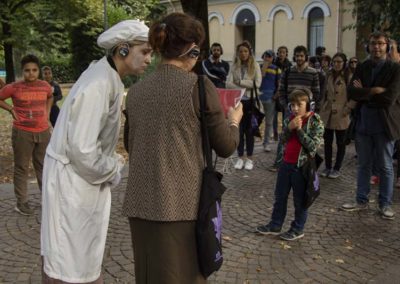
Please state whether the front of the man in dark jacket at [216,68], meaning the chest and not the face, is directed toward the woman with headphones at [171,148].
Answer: yes

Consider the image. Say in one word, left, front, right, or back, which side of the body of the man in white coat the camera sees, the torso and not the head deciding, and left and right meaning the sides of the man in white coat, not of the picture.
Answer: right

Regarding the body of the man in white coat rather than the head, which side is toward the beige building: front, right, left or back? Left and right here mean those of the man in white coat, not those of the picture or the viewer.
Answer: left

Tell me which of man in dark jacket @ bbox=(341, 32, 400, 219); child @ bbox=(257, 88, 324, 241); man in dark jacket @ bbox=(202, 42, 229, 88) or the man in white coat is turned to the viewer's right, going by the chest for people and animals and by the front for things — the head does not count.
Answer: the man in white coat

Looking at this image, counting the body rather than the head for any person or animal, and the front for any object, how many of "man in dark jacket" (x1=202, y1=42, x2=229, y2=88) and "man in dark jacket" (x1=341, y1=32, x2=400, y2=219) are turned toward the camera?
2

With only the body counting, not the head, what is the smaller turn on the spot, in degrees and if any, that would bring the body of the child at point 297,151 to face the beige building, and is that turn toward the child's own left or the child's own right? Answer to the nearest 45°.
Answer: approximately 135° to the child's own right

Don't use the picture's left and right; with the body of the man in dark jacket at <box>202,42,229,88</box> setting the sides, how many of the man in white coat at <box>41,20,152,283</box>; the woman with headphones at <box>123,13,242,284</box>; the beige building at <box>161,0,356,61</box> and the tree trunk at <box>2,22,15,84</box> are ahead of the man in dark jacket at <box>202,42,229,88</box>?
2

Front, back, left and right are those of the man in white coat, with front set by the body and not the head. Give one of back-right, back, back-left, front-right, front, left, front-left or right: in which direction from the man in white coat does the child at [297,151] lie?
front-left

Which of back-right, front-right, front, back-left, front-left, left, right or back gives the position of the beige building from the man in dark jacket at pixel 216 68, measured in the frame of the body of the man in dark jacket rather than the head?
back

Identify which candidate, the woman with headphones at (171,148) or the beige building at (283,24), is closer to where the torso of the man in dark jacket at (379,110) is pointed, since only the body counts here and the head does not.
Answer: the woman with headphones

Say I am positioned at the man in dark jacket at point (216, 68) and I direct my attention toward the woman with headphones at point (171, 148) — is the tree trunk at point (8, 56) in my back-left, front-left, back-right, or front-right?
back-right

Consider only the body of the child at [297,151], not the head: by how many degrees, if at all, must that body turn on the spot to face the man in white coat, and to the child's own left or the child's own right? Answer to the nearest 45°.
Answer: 0° — they already face them

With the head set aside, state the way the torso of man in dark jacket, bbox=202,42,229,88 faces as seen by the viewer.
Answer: toward the camera

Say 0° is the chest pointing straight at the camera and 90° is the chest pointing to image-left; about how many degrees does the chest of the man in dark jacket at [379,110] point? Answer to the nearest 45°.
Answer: approximately 0°

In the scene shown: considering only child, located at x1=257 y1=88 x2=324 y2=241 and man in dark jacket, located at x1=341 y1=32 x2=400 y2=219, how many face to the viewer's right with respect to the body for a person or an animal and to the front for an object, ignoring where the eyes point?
0

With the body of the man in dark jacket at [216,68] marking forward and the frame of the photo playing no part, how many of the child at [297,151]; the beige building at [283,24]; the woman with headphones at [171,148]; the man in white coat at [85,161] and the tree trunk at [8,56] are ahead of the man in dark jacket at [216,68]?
3
